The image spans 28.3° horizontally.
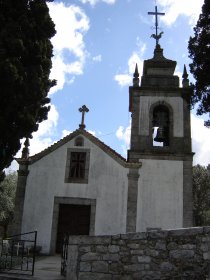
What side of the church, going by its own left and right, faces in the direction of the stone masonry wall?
front

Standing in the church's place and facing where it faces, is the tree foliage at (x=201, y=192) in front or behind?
behind

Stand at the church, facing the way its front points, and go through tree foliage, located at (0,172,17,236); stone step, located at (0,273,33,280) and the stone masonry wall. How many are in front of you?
2

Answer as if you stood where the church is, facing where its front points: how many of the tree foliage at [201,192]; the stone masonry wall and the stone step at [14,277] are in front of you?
2

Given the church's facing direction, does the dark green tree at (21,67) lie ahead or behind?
ahead

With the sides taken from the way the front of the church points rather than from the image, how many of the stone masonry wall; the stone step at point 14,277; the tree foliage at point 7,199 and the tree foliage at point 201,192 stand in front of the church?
2

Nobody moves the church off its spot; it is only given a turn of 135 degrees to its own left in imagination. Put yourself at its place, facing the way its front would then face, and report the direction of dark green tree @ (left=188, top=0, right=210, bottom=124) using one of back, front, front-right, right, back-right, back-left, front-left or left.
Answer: right

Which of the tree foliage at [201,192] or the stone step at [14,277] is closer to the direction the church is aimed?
the stone step

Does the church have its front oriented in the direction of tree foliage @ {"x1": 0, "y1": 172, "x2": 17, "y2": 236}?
no

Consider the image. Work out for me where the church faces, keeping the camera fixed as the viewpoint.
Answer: facing the viewer

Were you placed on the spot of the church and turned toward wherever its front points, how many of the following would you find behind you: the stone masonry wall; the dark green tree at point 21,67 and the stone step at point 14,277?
0

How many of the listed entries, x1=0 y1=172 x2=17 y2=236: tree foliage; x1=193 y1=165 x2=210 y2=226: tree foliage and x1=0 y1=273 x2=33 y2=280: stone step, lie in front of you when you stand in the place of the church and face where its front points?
1
